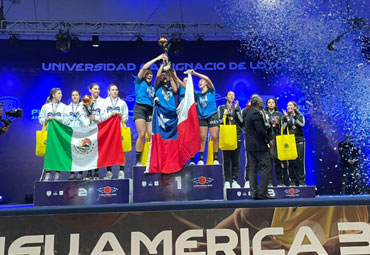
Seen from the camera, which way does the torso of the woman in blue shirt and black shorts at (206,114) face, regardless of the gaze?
toward the camera

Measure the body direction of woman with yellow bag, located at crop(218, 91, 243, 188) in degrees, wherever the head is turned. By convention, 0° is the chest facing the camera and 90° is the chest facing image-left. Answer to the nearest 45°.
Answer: approximately 0°

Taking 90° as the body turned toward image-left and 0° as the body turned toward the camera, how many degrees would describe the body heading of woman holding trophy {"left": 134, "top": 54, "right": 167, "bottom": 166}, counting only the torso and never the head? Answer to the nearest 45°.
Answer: approximately 315°

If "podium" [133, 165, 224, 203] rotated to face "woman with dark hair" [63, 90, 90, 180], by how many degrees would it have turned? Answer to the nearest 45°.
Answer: approximately 135° to its right

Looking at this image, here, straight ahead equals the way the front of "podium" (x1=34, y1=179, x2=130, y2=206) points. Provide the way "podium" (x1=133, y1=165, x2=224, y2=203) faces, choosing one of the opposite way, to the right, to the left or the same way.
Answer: the same way

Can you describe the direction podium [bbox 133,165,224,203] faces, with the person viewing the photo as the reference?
facing the viewer

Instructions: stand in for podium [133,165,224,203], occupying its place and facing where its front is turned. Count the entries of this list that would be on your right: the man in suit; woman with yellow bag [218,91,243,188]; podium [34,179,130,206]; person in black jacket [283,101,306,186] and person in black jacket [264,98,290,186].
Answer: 1

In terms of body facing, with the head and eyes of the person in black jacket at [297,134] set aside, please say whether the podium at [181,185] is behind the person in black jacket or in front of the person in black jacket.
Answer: in front

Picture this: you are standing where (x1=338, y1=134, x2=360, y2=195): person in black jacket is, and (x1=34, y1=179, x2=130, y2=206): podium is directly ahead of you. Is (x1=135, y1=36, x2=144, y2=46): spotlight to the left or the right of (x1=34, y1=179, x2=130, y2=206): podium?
right

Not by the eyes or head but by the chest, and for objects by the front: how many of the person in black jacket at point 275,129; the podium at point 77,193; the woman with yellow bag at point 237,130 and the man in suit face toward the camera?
3

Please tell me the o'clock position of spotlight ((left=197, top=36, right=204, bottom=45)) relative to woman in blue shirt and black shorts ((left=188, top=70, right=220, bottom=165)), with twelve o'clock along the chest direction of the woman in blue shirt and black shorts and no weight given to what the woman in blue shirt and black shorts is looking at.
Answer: The spotlight is roughly at 6 o'clock from the woman in blue shirt and black shorts.

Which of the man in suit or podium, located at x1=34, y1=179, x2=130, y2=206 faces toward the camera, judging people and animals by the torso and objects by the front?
the podium

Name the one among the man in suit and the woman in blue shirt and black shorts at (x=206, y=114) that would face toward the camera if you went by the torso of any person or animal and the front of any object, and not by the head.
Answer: the woman in blue shirt and black shorts

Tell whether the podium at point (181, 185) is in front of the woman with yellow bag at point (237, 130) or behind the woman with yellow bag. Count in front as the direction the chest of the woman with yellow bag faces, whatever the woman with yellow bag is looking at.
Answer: in front
